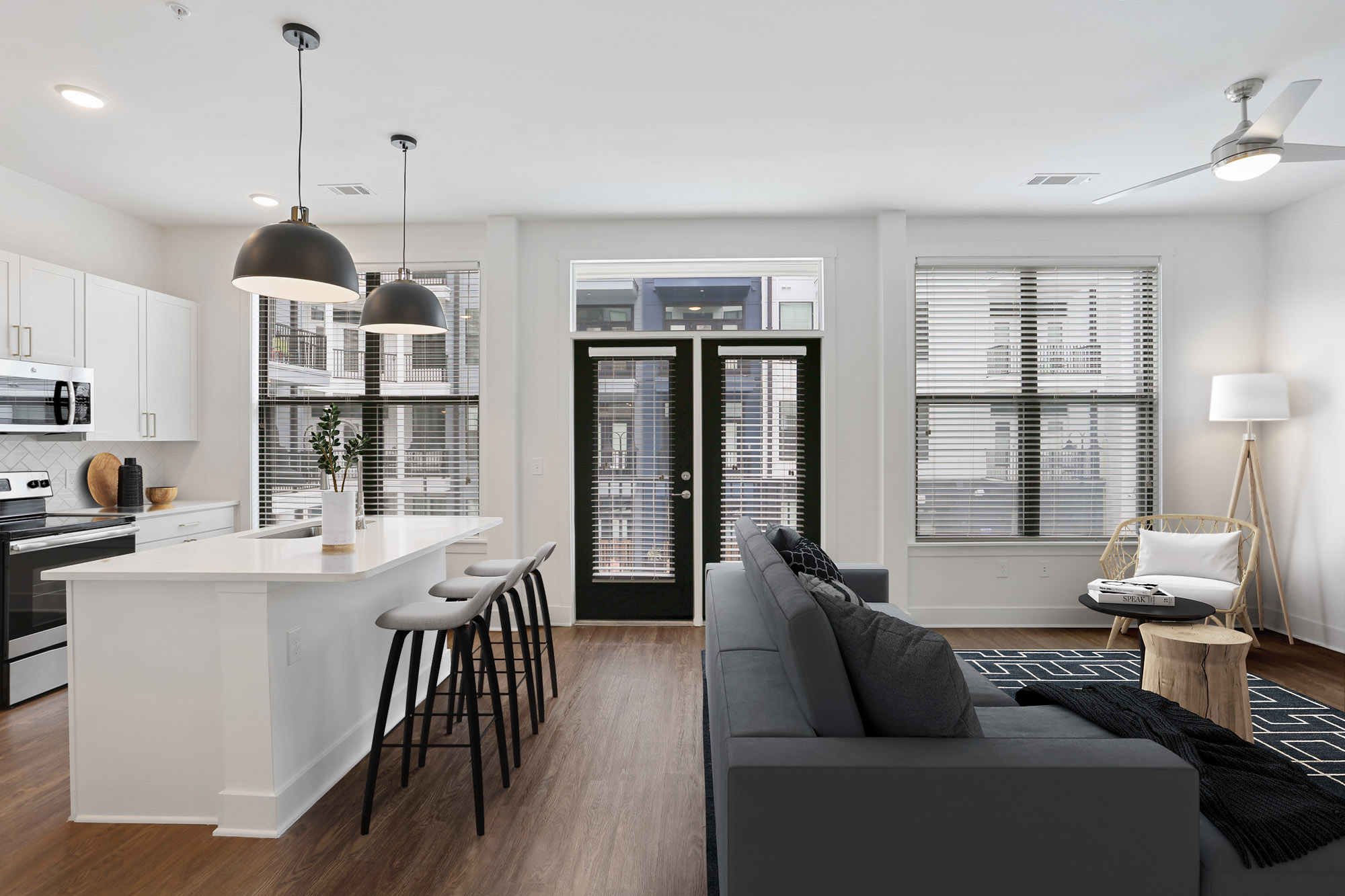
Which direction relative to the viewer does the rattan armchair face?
toward the camera

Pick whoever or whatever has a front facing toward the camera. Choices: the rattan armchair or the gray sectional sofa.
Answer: the rattan armchair

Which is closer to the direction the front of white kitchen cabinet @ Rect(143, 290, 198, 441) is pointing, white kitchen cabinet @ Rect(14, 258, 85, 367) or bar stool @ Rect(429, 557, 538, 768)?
the bar stool

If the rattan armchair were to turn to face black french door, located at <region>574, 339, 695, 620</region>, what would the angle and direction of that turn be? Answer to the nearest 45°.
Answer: approximately 45° to its right

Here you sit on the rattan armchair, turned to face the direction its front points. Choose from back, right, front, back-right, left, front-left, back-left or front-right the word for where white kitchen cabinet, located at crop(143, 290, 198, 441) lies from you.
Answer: front-right

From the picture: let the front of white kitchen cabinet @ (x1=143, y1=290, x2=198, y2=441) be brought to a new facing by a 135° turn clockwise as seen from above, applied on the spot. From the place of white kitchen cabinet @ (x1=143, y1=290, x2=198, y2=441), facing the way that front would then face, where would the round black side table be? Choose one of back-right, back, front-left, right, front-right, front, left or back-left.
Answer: back-left

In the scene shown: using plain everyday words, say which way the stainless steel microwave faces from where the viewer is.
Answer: facing the viewer and to the right of the viewer

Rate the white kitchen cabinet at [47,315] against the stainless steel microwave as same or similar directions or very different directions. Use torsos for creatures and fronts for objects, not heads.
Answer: same or similar directions

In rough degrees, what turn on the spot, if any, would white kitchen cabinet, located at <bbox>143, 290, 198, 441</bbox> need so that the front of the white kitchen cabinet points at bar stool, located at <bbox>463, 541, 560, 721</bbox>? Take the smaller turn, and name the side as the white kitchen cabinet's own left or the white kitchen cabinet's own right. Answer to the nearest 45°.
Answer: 0° — it already faces it

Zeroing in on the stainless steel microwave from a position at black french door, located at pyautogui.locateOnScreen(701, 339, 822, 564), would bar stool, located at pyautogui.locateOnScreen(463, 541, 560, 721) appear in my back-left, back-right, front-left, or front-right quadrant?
front-left

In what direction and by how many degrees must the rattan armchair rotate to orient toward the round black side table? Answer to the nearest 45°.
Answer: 0° — it already faces it

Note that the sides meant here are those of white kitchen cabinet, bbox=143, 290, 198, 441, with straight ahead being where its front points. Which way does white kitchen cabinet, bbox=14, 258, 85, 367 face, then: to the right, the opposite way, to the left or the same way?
the same way

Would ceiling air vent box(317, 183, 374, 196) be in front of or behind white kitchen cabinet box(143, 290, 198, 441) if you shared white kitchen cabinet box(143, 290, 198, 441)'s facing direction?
in front

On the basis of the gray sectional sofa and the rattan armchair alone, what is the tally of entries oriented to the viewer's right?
1

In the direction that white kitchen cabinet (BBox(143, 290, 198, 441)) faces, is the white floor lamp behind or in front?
in front

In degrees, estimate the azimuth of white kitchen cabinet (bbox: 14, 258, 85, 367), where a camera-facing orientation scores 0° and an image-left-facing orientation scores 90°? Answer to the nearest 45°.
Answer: approximately 315°

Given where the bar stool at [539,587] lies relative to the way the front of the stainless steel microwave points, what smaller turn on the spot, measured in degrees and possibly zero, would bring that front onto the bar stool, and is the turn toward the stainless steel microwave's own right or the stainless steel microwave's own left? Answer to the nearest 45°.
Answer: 0° — it already faces it

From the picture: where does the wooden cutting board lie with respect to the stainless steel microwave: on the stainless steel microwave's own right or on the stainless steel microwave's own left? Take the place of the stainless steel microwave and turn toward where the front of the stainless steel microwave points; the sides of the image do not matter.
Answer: on the stainless steel microwave's own left
